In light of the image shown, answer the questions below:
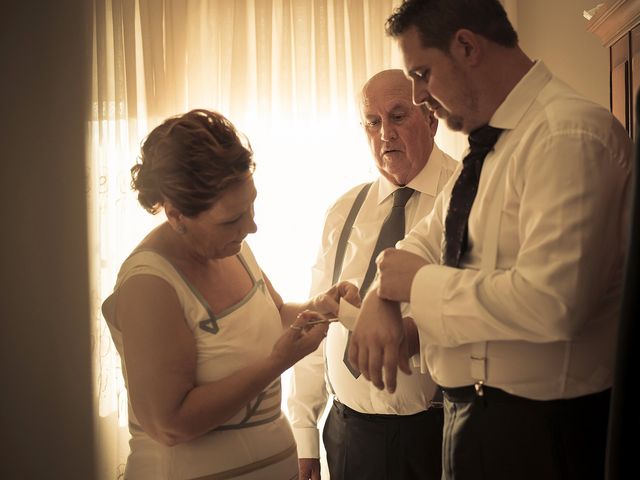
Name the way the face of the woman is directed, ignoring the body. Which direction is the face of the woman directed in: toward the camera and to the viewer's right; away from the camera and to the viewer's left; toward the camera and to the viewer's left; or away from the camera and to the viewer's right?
toward the camera and to the viewer's right

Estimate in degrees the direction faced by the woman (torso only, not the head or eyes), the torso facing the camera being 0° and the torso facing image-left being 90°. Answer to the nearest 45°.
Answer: approximately 315°

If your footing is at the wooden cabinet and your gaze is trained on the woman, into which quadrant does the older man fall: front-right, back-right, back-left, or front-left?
front-right

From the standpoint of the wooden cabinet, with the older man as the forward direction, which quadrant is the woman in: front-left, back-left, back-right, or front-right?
front-left

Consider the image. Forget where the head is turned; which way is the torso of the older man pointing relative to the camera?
toward the camera

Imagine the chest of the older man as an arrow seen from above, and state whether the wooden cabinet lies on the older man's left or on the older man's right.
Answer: on the older man's left

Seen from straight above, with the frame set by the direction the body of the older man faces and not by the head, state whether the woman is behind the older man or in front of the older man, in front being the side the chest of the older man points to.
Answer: in front

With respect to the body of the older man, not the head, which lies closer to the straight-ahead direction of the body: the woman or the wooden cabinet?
the woman

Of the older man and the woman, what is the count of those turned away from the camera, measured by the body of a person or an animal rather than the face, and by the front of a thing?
0
